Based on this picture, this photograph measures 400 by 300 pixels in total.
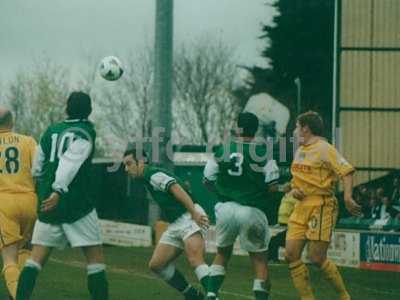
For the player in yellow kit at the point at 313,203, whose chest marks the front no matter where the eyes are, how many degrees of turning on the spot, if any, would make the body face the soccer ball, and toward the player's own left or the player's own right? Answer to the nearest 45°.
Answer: approximately 90° to the player's own right

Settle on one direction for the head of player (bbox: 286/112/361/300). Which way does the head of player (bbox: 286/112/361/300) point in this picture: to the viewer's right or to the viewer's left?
to the viewer's left

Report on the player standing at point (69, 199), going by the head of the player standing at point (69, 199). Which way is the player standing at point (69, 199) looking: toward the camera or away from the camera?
away from the camera

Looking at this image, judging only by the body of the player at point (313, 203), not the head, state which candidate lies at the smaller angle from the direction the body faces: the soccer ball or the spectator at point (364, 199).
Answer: the soccer ball
